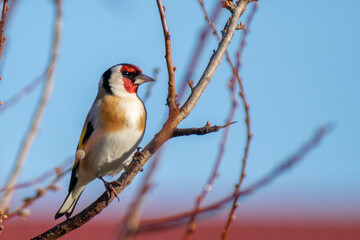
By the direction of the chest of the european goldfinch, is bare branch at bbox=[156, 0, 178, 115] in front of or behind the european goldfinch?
in front

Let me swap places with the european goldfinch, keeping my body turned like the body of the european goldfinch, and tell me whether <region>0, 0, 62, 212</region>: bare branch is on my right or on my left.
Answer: on my right

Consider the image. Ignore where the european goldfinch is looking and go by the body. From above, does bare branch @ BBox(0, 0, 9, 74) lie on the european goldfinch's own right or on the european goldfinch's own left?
on the european goldfinch's own right

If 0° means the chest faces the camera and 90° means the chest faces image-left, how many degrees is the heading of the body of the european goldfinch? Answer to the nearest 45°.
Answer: approximately 315°
